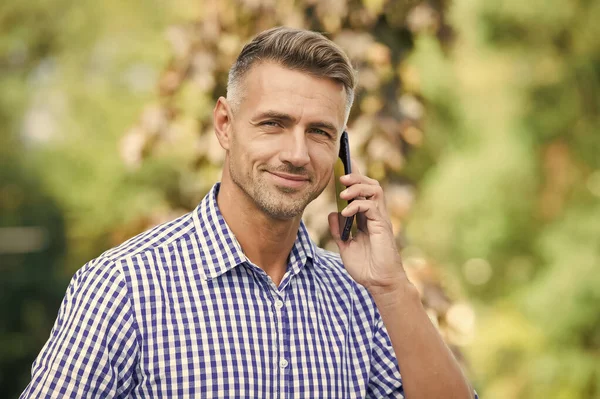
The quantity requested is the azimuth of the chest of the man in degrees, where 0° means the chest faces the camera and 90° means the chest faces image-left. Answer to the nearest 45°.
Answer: approximately 315°
